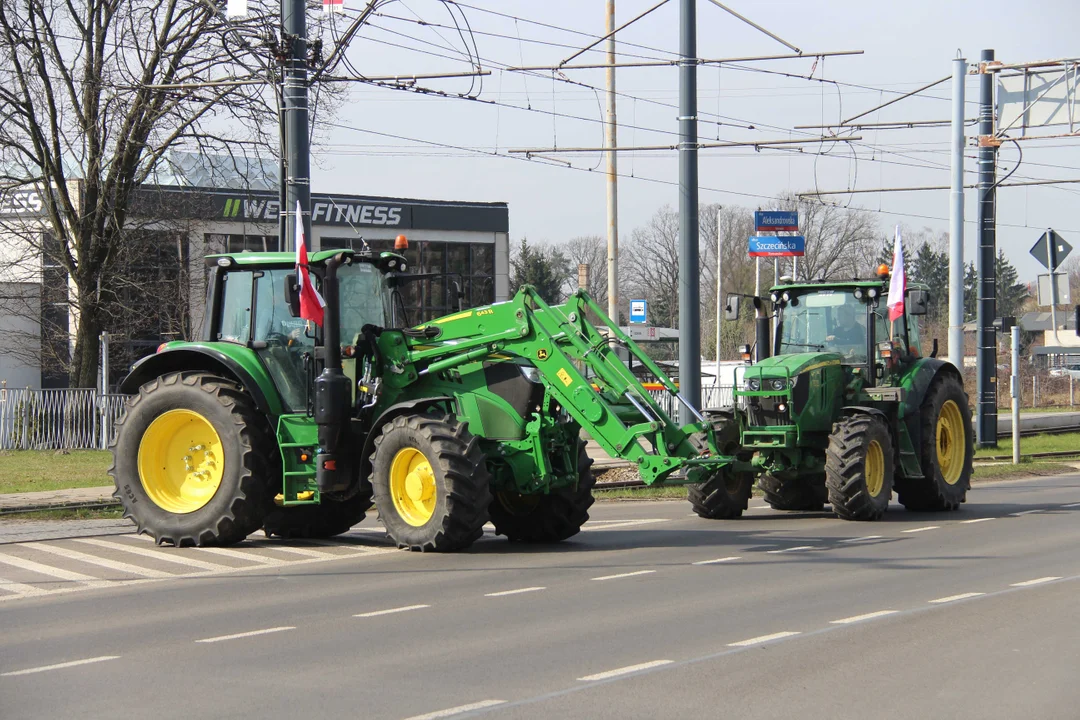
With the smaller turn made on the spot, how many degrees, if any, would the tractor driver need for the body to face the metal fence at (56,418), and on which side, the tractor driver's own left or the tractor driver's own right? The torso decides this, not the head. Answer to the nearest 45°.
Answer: approximately 90° to the tractor driver's own right

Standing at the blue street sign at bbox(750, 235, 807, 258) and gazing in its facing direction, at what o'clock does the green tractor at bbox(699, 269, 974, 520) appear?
The green tractor is roughly at 12 o'clock from the blue street sign.

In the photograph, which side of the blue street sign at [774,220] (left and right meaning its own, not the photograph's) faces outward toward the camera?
front

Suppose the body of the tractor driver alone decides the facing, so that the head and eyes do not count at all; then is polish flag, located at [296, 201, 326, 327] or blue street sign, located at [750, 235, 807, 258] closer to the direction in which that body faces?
the polish flag

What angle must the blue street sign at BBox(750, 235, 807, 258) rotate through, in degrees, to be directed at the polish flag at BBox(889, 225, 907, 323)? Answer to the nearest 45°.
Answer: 0° — it already faces it

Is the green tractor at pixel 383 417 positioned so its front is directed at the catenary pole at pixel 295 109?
no

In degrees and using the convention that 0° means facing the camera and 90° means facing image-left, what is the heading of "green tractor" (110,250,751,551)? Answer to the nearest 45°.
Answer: approximately 315°

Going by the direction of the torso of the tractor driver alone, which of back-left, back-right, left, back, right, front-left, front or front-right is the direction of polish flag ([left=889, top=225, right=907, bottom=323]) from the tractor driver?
left

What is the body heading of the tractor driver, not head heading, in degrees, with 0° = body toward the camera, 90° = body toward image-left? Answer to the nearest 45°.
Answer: approximately 45°

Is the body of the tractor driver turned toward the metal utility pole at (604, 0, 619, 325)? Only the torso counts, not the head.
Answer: no

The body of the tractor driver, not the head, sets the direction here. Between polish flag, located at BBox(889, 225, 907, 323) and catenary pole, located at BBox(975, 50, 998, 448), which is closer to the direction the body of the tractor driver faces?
the polish flag

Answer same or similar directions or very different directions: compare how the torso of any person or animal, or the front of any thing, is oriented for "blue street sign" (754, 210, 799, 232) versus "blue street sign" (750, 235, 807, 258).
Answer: same or similar directions

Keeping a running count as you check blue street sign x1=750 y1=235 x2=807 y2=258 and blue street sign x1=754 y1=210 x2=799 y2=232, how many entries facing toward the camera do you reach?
2

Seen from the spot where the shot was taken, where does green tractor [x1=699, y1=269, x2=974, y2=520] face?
facing the viewer and to the left of the viewer

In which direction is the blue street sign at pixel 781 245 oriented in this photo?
toward the camera

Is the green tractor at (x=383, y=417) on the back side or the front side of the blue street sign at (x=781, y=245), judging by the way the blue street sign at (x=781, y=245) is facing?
on the front side

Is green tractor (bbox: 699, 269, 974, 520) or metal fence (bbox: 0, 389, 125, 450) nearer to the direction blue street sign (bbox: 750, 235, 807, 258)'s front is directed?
the green tractor

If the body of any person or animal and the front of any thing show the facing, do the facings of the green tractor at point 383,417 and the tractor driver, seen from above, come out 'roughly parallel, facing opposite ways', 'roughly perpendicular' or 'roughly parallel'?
roughly perpendicular
